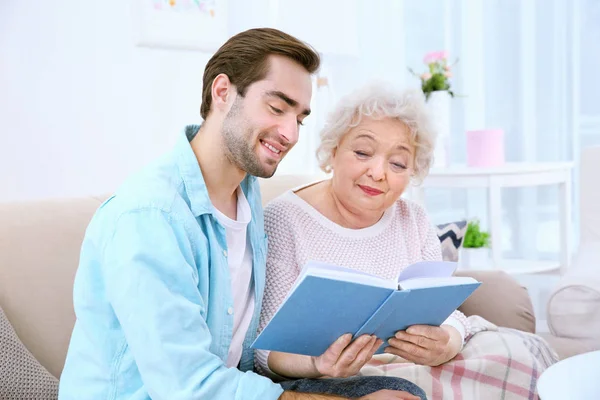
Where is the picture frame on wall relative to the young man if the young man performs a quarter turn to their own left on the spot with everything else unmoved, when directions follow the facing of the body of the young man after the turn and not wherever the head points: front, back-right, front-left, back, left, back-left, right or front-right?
front-left

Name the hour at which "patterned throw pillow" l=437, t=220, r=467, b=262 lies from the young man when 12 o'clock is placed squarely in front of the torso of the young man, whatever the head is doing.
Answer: The patterned throw pillow is roughly at 9 o'clock from the young man.

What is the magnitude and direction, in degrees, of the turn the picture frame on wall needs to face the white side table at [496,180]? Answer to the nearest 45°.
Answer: approximately 90° to its left

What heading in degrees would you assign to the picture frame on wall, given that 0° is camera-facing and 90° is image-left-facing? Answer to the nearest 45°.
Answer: approximately 0°

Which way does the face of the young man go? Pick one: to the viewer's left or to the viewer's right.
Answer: to the viewer's right

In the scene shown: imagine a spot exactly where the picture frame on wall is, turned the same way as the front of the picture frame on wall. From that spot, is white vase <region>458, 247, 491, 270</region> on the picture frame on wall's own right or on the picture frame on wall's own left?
on the picture frame on wall's own left
